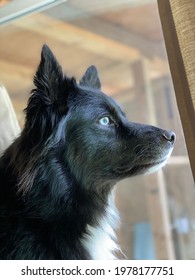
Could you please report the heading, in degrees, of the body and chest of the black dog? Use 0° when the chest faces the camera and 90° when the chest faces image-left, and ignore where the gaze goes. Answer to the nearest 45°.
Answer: approximately 270°
